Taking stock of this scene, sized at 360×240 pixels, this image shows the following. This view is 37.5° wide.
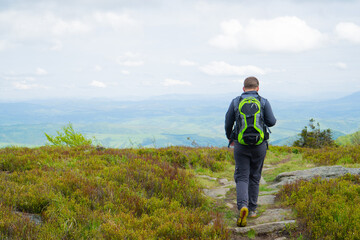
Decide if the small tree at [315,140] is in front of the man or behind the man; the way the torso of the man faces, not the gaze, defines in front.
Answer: in front

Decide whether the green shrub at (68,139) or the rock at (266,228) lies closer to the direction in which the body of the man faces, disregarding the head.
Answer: the green shrub

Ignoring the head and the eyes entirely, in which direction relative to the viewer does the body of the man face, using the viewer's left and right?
facing away from the viewer

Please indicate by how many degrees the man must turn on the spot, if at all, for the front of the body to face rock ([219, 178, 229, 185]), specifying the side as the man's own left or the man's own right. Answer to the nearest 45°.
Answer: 0° — they already face it

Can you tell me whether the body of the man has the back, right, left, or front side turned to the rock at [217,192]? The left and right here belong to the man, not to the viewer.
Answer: front

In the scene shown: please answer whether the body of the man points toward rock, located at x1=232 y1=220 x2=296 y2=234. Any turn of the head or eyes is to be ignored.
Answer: no
